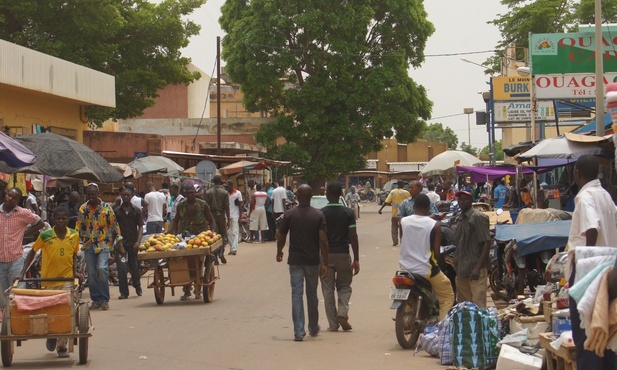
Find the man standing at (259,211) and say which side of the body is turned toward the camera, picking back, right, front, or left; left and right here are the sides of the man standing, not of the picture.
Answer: back

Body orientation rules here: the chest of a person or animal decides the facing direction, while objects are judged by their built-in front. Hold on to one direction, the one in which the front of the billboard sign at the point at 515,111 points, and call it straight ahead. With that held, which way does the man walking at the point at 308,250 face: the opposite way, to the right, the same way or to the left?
the opposite way

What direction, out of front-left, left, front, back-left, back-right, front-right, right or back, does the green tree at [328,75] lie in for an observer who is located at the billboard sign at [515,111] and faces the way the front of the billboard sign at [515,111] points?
back-right

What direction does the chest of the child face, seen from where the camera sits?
toward the camera

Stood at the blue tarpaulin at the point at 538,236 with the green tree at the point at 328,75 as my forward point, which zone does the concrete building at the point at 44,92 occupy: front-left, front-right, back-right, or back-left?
front-left

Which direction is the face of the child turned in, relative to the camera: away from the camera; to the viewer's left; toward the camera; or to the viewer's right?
toward the camera

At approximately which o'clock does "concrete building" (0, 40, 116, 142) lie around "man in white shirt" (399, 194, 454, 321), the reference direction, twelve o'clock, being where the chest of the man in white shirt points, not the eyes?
The concrete building is roughly at 9 o'clock from the man in white shirt.

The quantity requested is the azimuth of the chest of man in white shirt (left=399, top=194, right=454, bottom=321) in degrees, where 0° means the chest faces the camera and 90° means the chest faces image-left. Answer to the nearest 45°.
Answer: approximately 225°

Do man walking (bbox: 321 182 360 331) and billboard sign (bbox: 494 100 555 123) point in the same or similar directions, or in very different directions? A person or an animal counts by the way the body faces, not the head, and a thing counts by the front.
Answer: very different directions

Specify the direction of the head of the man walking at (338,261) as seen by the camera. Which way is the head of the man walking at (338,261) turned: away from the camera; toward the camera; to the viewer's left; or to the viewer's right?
away from the camera

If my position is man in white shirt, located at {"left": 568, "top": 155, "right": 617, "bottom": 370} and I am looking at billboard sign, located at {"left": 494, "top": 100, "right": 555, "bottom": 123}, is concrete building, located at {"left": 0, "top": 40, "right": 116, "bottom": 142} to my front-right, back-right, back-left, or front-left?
front-left

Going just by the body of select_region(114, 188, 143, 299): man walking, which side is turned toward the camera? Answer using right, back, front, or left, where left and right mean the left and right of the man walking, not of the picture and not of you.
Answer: front

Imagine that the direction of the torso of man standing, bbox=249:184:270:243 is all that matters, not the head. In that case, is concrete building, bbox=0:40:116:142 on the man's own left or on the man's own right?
on the man's own left

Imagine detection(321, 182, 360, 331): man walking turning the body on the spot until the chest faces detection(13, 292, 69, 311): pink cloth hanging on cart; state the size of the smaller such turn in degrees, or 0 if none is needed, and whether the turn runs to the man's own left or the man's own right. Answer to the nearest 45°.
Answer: approximately 135° to the man's own left

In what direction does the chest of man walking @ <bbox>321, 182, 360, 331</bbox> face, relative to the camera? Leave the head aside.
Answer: away from the camera

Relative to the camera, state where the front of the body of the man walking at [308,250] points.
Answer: away from the camera

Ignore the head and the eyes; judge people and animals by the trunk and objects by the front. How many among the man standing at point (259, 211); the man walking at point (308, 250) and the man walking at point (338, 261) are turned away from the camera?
3

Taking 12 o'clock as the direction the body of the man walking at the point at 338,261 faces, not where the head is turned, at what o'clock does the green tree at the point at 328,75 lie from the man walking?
The green tree is roughly at 12 o'clock from the man walking.
